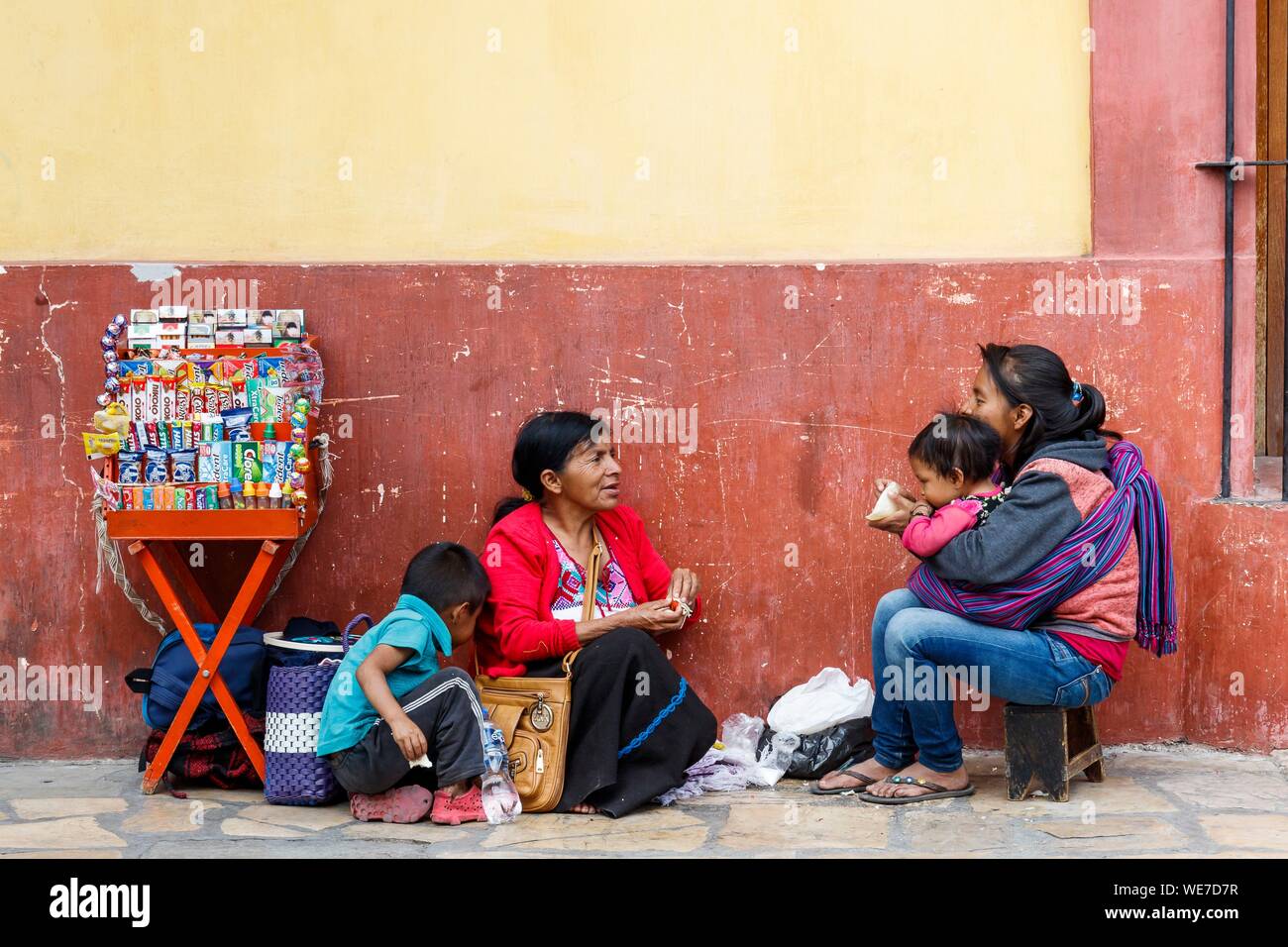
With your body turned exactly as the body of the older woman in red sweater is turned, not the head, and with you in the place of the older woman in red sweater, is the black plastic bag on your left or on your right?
on your left

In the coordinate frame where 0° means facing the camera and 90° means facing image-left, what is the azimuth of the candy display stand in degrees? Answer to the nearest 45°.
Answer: approximately 0°

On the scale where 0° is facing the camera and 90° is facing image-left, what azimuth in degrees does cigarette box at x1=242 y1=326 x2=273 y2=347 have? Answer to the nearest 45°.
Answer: approximately 0°

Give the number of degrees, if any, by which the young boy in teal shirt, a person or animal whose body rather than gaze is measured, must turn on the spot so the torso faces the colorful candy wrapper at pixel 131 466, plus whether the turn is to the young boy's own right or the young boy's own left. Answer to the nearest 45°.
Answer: approximately 135° to the young boy's own left

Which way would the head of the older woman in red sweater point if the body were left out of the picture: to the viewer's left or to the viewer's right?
to the viewer's right

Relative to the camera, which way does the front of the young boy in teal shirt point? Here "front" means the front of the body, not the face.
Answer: to the viewer's right
